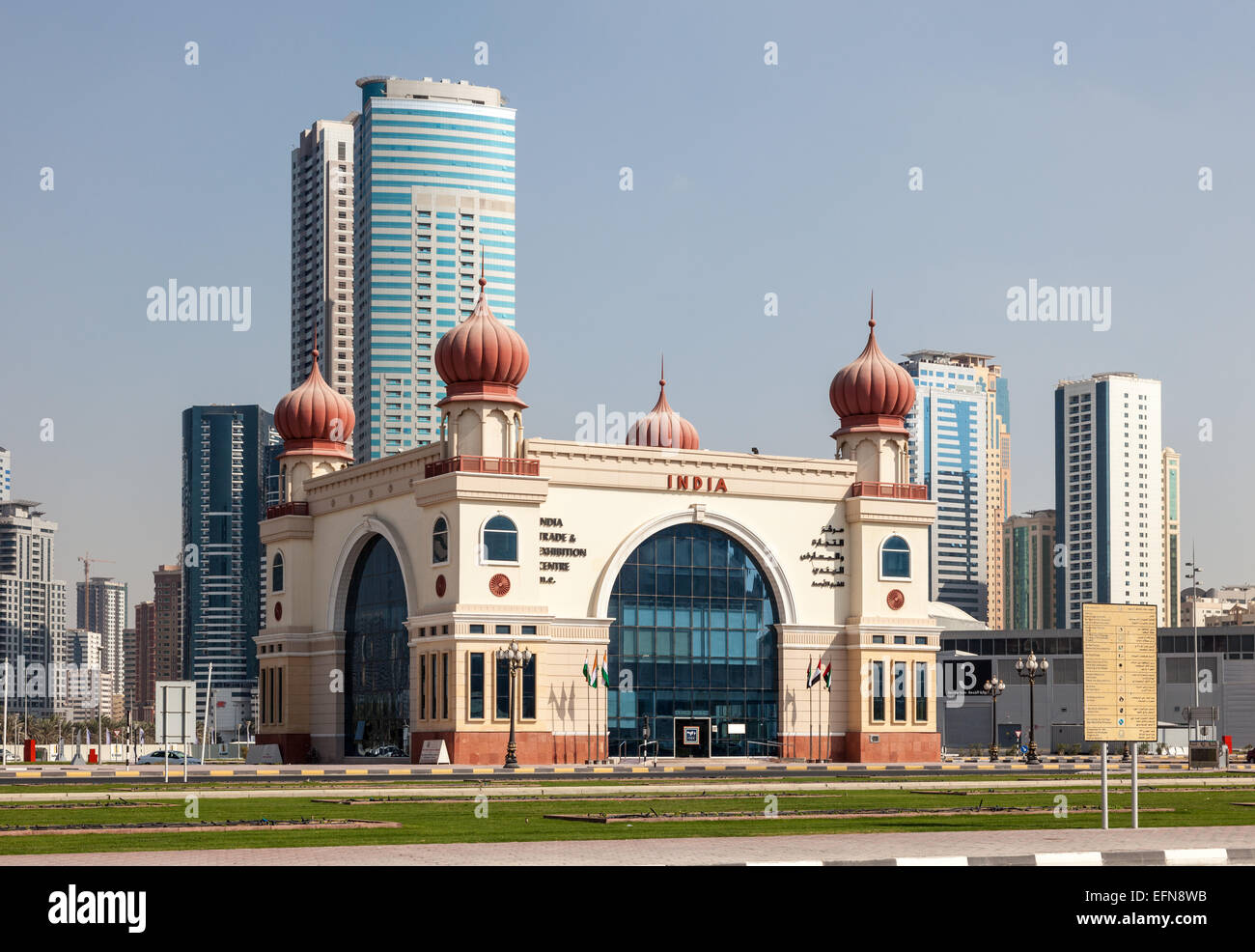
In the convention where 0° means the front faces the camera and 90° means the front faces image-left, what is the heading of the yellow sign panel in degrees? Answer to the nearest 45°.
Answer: approximately 0°
